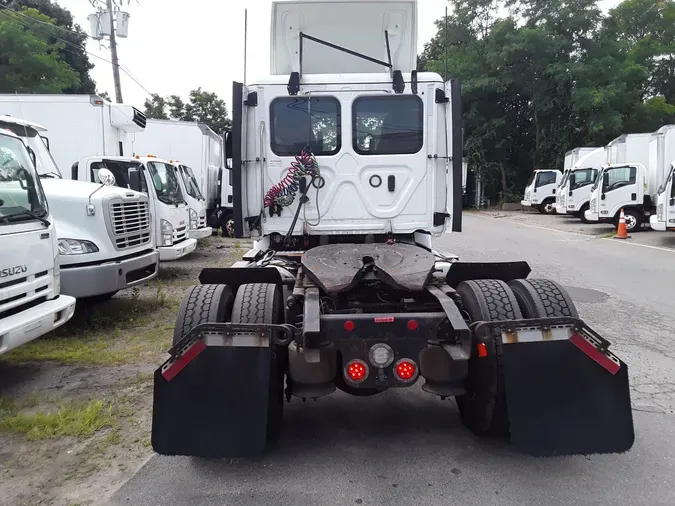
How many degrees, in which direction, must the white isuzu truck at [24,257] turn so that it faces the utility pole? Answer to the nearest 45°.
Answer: approximately 135° to its left

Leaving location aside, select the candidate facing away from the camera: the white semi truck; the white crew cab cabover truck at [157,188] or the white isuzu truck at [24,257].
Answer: the white semi truck

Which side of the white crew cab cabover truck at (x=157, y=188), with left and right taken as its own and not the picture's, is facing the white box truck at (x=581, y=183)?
left

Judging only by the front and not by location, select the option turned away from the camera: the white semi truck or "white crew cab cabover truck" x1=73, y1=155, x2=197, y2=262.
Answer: the white semi truck

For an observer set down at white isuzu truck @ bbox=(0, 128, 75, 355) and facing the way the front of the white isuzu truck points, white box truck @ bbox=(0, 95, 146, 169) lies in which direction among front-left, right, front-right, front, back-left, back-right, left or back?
back-left

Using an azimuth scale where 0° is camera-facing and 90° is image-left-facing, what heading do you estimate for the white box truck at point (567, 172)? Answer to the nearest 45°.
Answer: approximately 45°

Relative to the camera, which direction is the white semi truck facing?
away from the camera

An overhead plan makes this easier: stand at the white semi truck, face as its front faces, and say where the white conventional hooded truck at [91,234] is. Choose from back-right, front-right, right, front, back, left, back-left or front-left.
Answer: front-left

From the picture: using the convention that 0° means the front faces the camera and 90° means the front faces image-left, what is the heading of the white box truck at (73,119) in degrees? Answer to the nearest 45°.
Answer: approximately 315°

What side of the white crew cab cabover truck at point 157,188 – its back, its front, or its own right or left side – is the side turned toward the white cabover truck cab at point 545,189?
left

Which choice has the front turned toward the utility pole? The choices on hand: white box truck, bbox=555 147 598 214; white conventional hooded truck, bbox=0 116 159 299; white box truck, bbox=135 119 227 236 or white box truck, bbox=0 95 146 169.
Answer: white box truck, bbox=555 147 598 214
